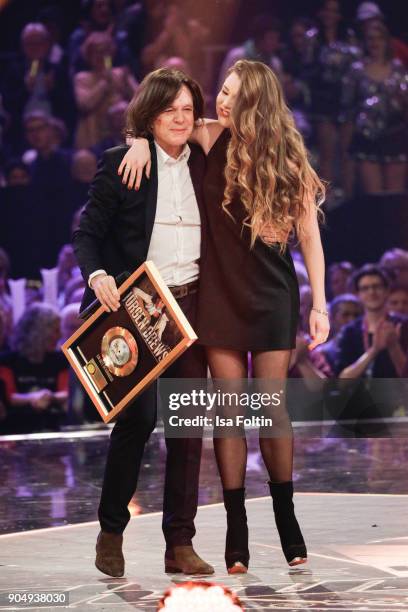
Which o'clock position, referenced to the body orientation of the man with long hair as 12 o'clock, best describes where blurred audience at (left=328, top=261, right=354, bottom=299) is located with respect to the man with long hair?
The blurred audience is roughly at 8 o'clock from the man with long hair.

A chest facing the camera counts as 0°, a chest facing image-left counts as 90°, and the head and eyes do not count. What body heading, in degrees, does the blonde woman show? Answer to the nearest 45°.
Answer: approximately 0°

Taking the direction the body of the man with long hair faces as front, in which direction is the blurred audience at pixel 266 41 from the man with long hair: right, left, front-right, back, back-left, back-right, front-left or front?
back-left

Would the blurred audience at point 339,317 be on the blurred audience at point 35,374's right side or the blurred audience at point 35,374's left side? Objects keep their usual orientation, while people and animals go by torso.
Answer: on their left
